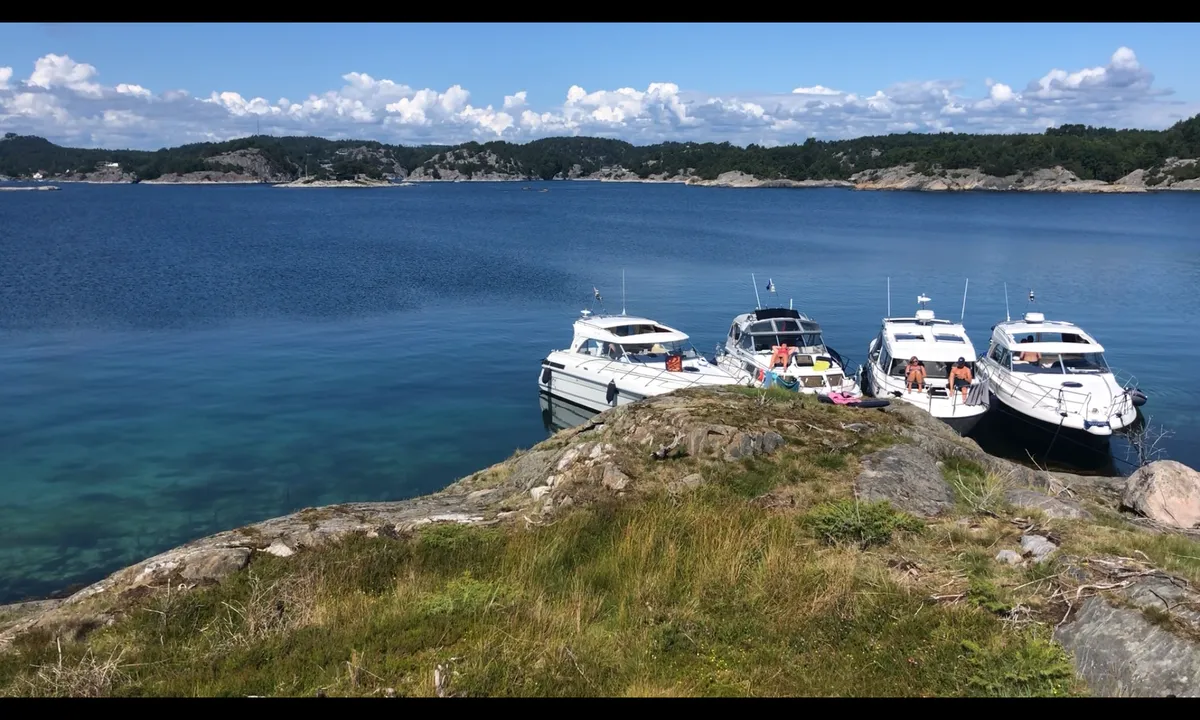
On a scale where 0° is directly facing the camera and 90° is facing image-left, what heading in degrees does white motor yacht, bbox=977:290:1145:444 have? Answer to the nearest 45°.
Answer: approximately 315°

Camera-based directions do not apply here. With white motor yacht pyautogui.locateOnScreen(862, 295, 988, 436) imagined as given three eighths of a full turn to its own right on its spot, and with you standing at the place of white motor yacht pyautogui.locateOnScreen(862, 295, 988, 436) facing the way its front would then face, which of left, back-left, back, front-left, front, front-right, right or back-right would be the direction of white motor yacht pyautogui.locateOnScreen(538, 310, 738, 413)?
front

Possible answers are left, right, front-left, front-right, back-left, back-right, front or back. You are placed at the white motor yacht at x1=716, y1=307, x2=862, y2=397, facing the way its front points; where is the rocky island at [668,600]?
front-right

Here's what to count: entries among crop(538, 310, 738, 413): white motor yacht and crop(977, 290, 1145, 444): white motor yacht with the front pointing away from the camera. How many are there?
0

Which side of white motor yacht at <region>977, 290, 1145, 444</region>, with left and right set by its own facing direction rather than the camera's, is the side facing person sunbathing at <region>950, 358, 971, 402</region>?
right
